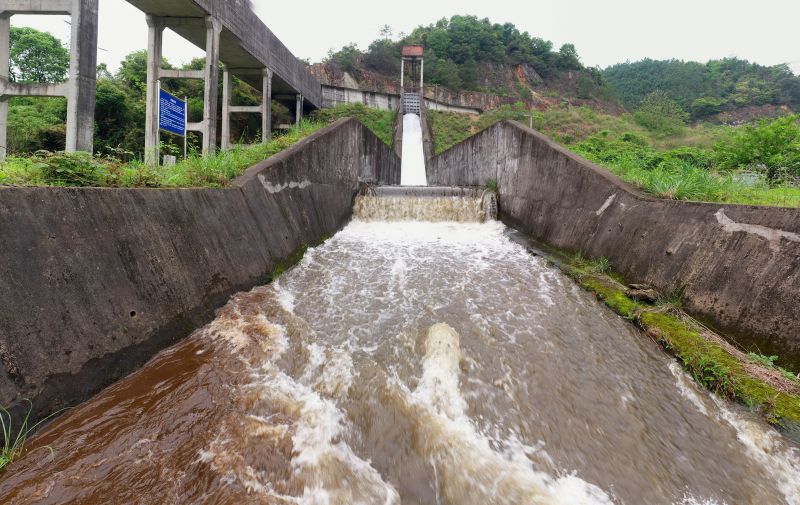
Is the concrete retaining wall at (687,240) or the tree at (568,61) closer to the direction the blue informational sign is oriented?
the concrete retaining wall

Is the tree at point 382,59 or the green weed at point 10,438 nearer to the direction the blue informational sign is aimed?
the green weed

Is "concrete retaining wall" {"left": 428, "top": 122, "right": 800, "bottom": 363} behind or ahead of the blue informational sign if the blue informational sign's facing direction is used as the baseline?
ahead

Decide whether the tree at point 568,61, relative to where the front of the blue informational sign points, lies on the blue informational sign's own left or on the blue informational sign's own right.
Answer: on the blue informational sign's own left

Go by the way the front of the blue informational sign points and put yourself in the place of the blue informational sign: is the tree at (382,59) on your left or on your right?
on your left

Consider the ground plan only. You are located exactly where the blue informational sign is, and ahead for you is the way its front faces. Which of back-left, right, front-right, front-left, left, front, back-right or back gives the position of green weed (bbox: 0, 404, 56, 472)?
front-right

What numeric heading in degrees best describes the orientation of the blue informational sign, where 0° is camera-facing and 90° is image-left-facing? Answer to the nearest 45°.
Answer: approximately 315°

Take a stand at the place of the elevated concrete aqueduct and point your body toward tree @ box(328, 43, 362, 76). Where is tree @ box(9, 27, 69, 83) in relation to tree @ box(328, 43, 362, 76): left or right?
left

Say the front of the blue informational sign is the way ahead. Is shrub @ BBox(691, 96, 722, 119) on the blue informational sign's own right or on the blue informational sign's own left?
on the blue informational sign's own left

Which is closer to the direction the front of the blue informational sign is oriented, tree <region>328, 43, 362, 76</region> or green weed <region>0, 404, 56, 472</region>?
the green weed

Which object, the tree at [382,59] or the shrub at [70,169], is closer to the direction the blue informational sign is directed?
the shrub
